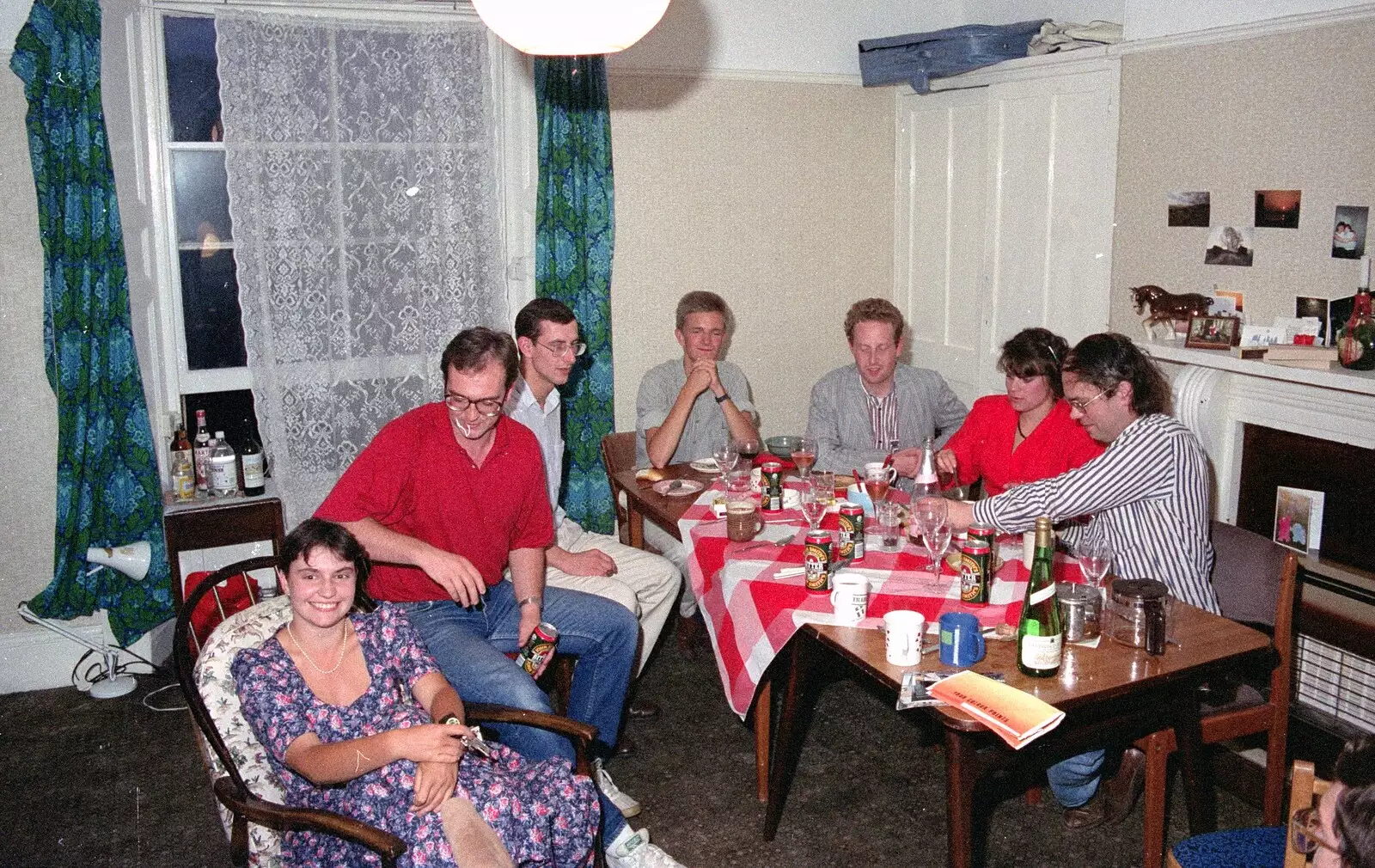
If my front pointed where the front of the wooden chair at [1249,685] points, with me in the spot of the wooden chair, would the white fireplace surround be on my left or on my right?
on my right

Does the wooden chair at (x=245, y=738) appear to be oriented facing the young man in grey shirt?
no

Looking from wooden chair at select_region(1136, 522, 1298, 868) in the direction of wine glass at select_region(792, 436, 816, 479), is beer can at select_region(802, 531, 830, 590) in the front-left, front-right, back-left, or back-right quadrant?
front-left

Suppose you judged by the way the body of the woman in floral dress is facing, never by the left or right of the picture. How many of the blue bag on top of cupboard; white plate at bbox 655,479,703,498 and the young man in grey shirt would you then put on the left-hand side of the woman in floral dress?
3

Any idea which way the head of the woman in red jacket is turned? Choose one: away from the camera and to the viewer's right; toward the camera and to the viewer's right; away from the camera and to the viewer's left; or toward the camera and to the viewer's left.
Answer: toward the camera and to the viewer's left

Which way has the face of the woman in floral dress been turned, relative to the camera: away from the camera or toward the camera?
toward the camera

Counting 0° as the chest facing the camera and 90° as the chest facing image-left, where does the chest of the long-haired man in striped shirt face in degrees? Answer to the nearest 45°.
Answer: approximately 90°

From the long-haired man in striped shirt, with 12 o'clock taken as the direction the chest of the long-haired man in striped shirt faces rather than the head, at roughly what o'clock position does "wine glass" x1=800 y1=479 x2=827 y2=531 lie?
The wine glass is roughly at 12 o'clock from the long-haired man in striped shirt.

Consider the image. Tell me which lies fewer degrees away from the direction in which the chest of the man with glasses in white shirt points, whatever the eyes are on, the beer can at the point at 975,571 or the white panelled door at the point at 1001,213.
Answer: the beer can

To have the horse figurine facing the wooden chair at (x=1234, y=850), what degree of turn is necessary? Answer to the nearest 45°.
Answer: approximately 90° to its left

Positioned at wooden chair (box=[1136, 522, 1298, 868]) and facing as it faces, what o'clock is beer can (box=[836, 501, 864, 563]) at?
The beer can is roughly at 1 o'clock from the wooden chair.

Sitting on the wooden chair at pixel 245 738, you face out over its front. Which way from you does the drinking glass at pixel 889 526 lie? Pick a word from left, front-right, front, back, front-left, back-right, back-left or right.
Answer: front-left

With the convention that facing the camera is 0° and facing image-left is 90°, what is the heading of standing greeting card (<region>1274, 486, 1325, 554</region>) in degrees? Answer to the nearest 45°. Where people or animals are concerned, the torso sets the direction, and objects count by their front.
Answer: approximately 45°

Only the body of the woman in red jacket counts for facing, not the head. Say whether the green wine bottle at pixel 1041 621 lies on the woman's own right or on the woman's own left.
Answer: on the woman's own left

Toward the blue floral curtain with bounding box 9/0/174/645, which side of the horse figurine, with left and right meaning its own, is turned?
front

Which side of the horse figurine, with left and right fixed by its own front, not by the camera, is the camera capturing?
left

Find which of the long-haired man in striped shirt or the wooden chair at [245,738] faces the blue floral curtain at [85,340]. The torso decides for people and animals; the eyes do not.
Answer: the long-haired man in striped shirt
